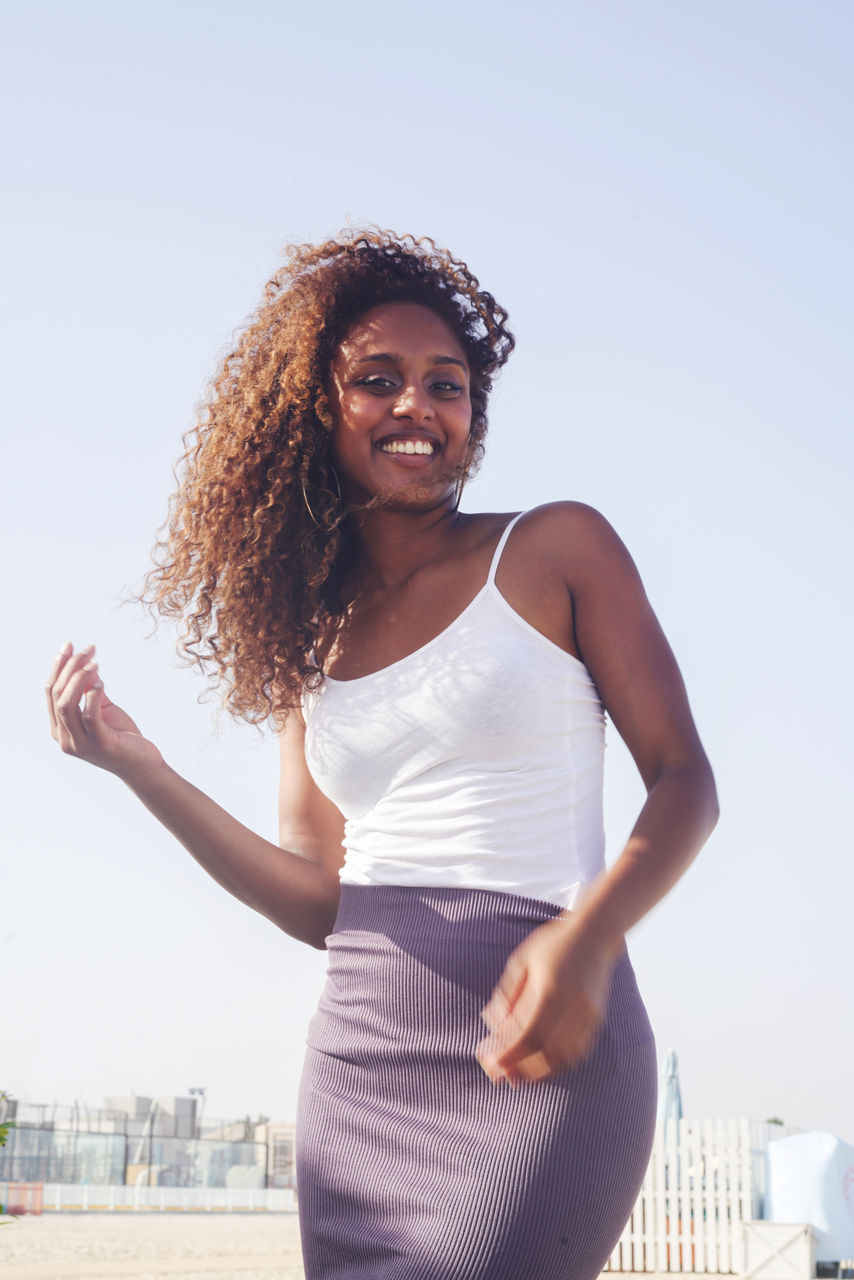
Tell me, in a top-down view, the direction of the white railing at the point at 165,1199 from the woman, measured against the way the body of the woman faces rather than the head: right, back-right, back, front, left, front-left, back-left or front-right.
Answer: back-right

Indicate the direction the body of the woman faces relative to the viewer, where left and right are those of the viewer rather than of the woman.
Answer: facing the viewer and to the left of the viewer

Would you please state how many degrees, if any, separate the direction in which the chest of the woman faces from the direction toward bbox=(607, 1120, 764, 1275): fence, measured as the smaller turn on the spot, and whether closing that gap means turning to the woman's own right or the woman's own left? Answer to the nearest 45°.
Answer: approximately 135° to the woman's own right

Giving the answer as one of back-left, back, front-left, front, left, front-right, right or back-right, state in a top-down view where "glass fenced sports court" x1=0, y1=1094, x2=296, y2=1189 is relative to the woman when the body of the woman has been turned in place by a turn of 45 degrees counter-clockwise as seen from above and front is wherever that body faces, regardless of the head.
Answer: back
